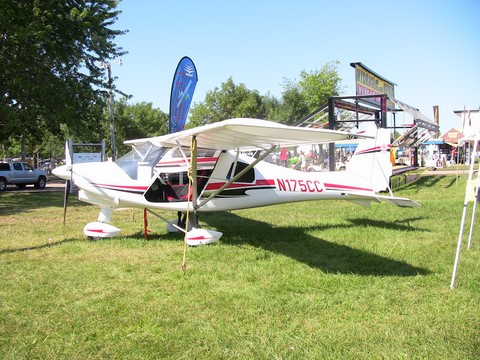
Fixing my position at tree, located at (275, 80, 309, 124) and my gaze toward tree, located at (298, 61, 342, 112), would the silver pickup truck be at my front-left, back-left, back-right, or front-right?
back-right

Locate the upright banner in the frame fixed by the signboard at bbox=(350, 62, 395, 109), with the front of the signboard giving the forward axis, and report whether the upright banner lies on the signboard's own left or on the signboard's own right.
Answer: on the signboard's own right

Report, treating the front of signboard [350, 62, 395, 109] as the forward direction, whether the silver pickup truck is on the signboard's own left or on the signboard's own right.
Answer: on the signboard's own right

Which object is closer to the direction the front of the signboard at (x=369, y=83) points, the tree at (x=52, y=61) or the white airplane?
the white airplane

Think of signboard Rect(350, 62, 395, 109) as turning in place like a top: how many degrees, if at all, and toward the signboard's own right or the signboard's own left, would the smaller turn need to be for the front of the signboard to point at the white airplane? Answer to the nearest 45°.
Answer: approximately 45° to the signboard's own right

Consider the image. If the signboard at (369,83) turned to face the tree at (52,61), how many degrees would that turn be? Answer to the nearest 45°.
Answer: approximately 90° to its right
